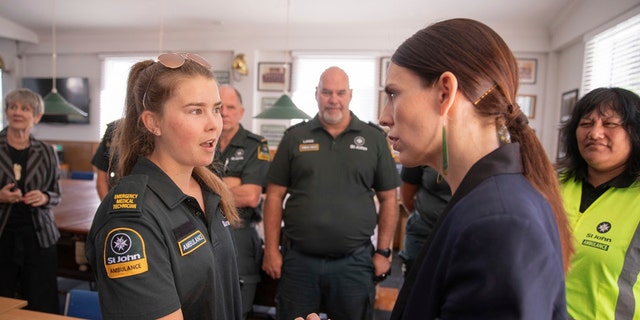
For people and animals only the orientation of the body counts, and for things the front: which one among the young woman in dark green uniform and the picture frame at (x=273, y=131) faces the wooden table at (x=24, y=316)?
the picture frame

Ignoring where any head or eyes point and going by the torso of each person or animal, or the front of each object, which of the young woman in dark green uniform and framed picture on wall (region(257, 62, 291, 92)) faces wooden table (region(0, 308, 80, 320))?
the framed picture on wall

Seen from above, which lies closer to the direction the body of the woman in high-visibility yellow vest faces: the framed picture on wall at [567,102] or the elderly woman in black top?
the elderly woman in black top

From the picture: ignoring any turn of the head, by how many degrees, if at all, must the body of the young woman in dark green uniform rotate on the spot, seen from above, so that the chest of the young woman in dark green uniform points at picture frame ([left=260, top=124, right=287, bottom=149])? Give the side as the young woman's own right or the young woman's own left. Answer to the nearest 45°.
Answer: approximately 135° to the young woman's own left

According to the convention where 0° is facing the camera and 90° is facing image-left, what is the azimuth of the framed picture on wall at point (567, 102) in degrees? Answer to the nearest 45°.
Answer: approximately 45°

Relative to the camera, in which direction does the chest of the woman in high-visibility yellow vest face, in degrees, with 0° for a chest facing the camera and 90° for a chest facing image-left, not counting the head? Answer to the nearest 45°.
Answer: approximately 45°

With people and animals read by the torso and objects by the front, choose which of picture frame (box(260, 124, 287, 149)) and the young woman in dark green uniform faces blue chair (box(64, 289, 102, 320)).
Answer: the picture frame

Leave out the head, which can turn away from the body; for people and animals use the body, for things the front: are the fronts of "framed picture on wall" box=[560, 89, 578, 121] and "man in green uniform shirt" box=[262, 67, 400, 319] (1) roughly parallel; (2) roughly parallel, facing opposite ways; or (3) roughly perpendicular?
roughly perpendicular
